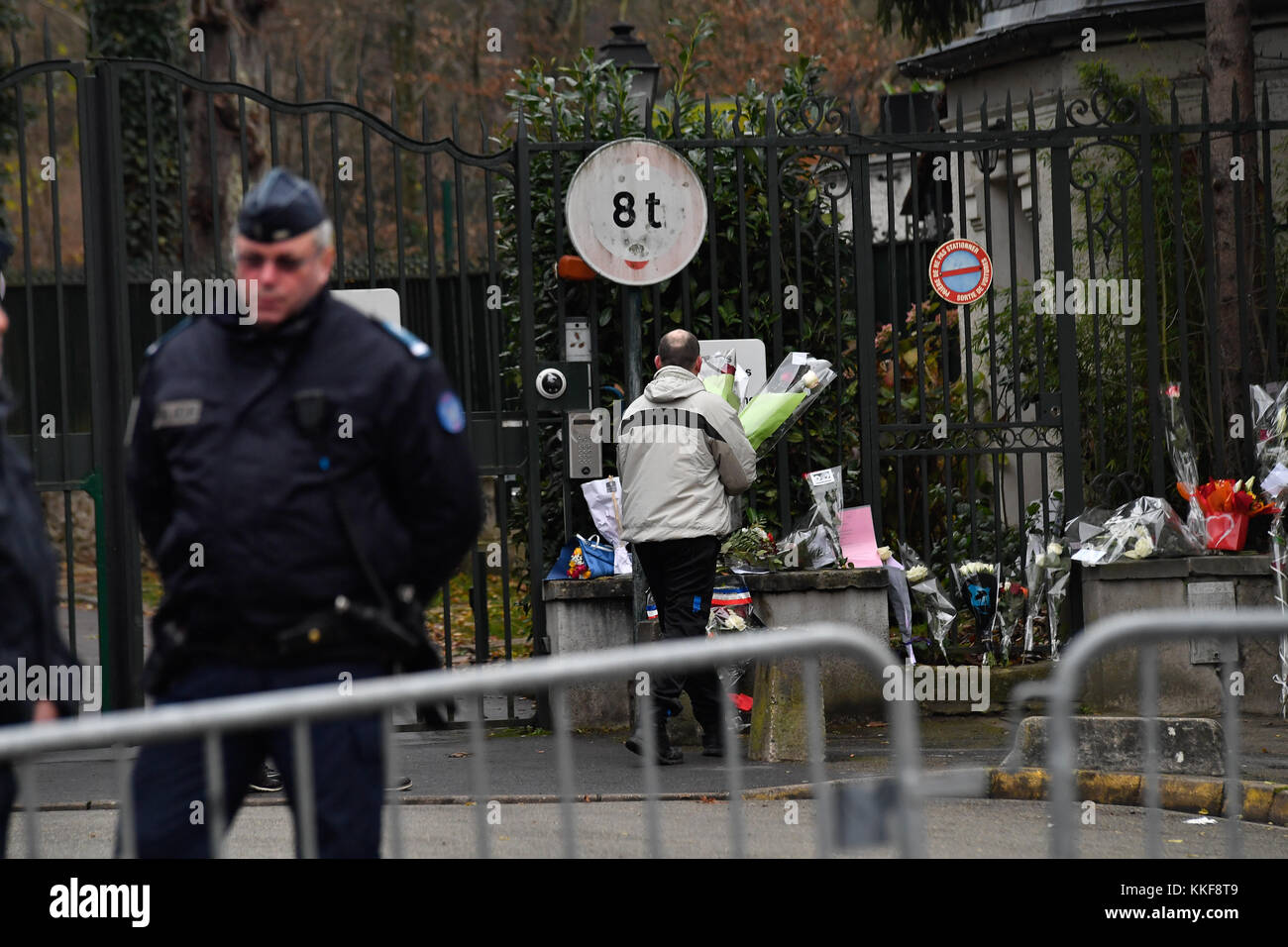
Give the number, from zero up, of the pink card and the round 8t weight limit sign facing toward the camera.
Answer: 2

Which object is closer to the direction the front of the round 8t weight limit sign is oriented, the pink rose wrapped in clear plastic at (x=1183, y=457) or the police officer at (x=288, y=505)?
the police officer

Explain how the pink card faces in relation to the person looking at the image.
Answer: facing the viewer

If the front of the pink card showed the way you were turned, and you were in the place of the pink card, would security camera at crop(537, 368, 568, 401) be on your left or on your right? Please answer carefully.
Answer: on your right

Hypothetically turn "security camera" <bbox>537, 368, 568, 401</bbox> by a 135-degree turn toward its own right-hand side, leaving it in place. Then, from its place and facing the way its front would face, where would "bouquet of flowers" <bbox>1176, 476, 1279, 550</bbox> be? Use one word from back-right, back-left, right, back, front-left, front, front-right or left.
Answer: back-right

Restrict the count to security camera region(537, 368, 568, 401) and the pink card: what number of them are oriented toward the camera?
2

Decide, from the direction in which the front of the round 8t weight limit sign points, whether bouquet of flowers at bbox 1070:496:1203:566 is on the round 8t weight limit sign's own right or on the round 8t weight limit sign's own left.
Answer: on the round 8t weight limit sign's own left

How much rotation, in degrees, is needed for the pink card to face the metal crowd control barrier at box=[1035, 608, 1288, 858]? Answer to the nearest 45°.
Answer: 0° — it already faces it

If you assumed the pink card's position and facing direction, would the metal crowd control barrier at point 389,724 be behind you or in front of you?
in front

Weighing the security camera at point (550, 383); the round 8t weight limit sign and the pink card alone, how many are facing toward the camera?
3

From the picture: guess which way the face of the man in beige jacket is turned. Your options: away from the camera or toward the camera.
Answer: away from the camera

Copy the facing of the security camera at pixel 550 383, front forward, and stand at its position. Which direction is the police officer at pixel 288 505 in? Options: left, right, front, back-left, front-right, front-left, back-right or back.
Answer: front

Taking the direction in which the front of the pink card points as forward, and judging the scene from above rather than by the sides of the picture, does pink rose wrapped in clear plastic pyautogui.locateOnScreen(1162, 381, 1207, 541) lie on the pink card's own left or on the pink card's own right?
on the pink card's own left

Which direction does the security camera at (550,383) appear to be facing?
toward the camera

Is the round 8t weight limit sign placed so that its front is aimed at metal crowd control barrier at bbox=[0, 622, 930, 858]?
yes

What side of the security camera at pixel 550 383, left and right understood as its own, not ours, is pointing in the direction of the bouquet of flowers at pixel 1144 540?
left
